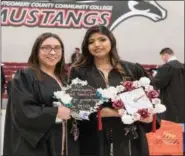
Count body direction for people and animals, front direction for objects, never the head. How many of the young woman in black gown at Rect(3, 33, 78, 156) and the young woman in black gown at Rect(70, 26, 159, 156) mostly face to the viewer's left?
0

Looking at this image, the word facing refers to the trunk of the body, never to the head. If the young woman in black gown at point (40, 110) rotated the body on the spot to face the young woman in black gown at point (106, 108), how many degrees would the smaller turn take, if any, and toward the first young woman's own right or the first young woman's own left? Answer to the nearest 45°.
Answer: approximately 45° to the first young woman's own left

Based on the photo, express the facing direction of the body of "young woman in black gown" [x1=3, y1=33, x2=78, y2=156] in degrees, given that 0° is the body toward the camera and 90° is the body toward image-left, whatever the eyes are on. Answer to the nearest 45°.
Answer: approximately 315°

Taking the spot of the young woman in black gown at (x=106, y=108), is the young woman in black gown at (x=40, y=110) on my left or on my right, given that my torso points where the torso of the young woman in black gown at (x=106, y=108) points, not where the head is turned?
on my right

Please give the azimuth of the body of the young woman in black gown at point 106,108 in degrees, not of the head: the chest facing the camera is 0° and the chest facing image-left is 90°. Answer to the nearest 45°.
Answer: approximately 0°
